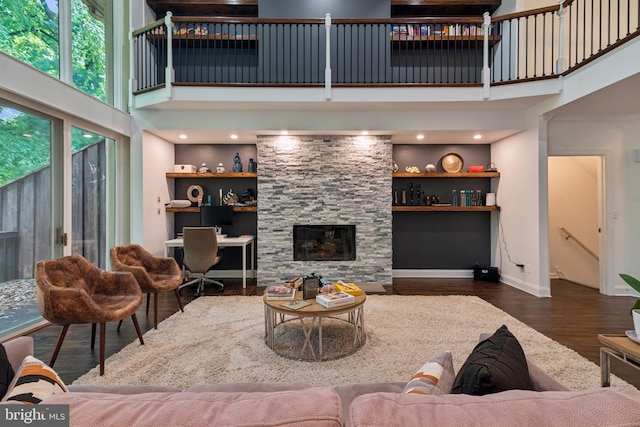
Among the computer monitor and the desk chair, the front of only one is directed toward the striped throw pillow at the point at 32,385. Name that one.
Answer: the computer monitor

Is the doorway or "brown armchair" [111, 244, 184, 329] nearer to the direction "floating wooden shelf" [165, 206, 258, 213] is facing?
the brown armchair

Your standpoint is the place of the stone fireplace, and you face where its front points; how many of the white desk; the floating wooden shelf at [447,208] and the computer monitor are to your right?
2

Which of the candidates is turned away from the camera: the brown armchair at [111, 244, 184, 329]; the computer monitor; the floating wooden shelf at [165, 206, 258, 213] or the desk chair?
the desk chair

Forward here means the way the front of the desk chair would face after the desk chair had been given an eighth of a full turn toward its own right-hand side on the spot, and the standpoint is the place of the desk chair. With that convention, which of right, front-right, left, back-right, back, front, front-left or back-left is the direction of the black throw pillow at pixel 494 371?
back-right

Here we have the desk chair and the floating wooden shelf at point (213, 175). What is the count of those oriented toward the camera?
1

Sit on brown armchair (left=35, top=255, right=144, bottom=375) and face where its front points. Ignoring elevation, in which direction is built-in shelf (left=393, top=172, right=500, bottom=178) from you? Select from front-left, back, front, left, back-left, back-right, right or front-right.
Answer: front-left

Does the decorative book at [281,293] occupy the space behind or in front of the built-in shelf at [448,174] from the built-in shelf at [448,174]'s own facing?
in front

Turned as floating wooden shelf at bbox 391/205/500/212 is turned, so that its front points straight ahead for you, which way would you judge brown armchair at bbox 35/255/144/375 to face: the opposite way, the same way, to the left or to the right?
to the left

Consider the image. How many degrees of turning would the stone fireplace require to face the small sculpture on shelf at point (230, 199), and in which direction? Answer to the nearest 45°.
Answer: approximately 90° to its right

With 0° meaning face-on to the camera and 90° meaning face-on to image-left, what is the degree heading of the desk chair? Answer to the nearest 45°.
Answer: approximately 180°
